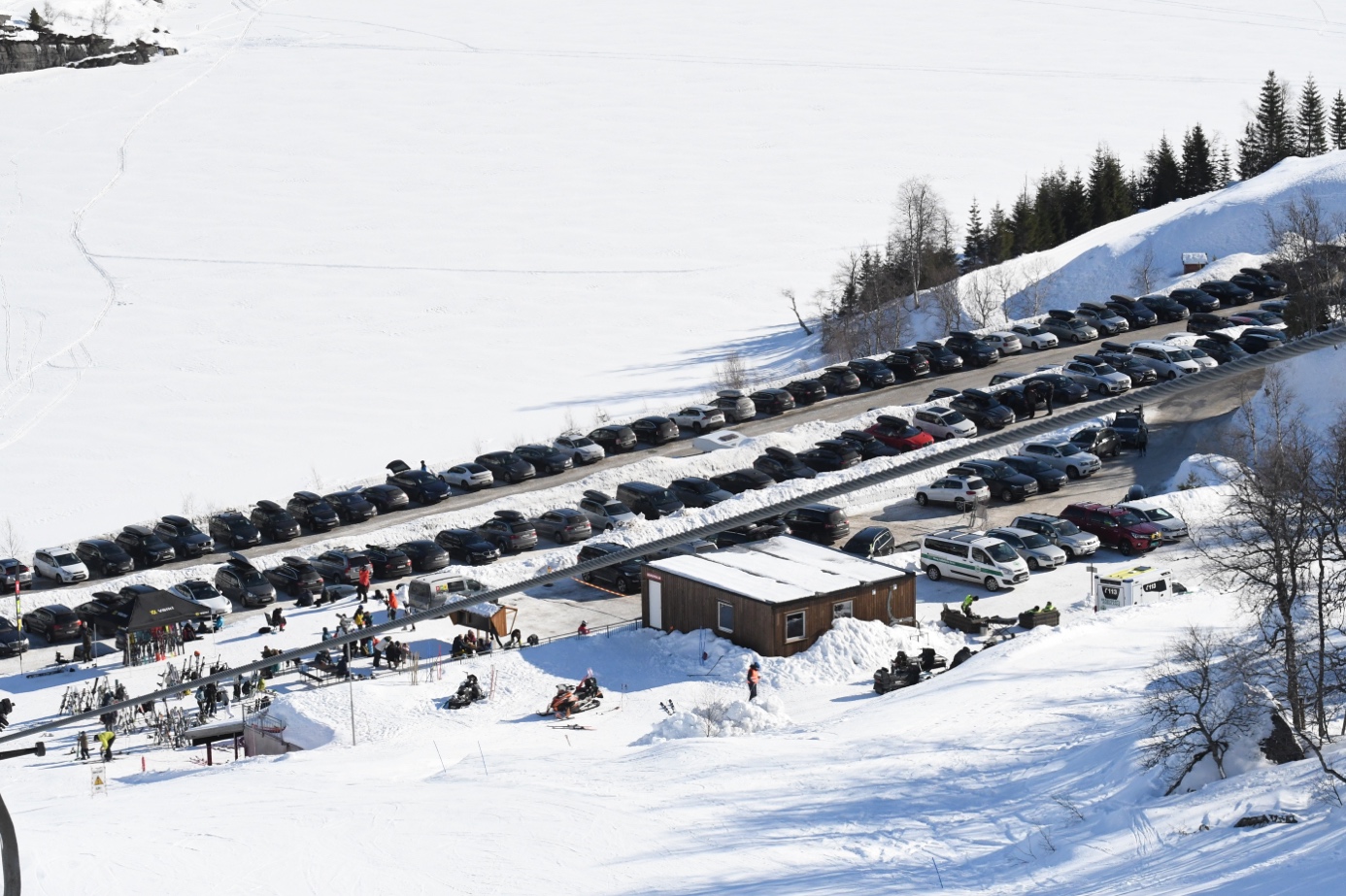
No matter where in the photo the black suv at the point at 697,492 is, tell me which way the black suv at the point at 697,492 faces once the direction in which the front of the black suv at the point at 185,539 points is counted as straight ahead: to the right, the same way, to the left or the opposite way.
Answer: the same way

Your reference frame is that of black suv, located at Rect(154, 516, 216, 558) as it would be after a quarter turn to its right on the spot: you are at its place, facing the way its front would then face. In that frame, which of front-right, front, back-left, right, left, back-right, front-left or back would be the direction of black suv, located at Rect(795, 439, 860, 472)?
back-left

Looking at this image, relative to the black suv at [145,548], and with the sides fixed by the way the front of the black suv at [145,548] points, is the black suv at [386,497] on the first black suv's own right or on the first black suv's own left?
on the first black suv's own left

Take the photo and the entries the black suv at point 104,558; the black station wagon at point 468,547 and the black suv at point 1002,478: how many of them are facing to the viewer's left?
0

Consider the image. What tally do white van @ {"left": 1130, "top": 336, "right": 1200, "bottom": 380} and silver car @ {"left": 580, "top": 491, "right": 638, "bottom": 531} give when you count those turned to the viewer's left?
0

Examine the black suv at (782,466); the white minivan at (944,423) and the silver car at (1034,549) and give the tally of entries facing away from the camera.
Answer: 0

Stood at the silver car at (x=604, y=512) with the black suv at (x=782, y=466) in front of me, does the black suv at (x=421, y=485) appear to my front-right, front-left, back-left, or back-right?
back-left

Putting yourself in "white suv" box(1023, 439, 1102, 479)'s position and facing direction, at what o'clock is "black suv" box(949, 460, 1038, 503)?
The black suv is roughly at 3 o'clock from the white suv.

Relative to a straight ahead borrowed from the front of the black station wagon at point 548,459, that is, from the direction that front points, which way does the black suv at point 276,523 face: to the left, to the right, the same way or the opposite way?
the same way

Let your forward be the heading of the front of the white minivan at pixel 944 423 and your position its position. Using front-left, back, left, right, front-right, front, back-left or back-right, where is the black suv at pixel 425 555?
right

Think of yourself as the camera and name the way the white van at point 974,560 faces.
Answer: facing the viewer and to the right of the viewer

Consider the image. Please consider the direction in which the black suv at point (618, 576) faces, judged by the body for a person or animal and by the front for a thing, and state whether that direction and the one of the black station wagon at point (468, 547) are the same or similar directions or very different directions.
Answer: same or similar directions
